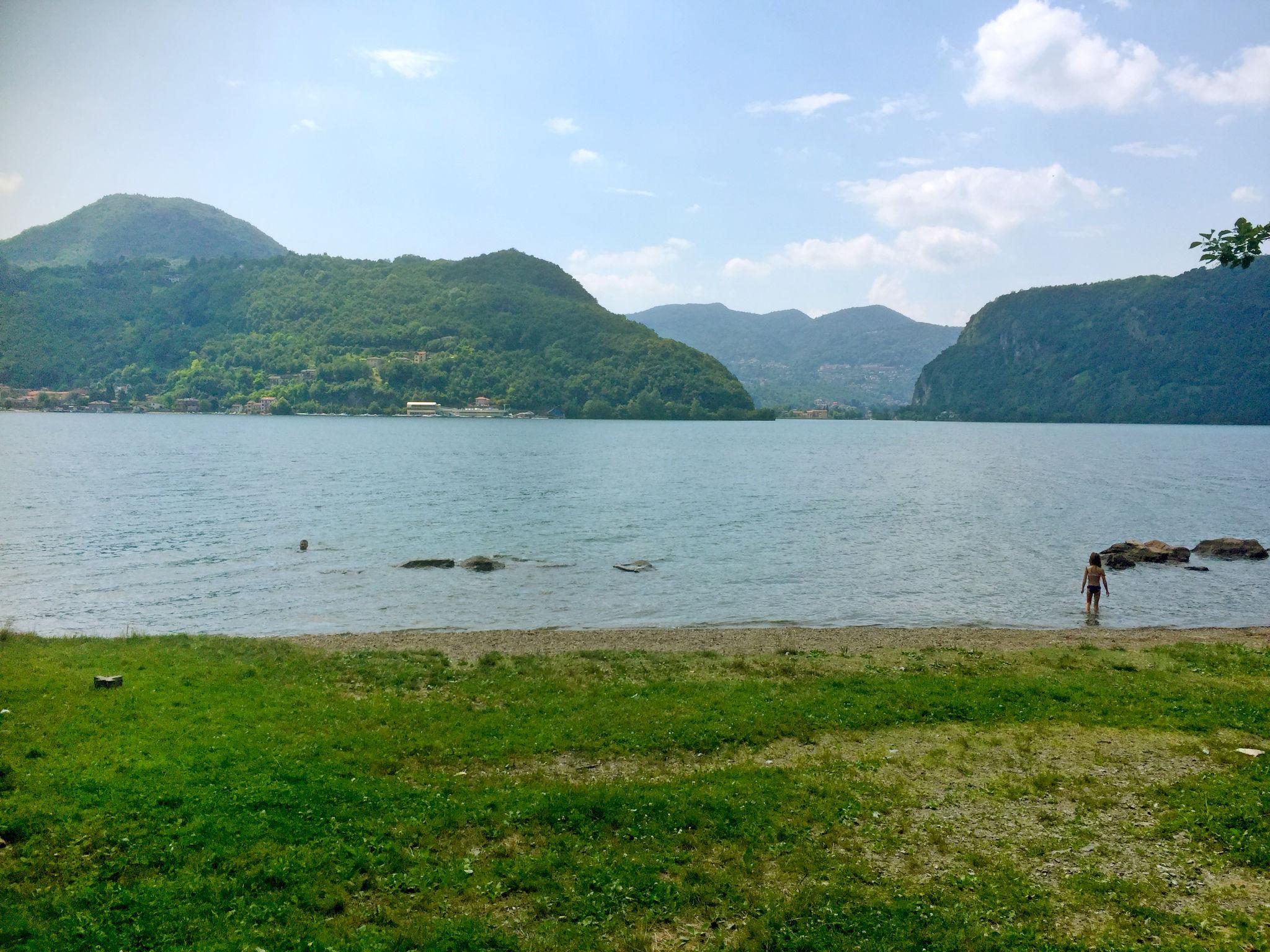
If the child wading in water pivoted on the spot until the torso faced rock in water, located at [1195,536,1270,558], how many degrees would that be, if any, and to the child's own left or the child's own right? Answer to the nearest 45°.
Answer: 0° — they already face it

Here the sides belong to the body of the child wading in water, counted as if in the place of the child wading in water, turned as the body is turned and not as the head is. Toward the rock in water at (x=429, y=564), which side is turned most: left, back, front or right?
left

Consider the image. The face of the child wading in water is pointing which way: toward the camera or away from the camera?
away from the camera

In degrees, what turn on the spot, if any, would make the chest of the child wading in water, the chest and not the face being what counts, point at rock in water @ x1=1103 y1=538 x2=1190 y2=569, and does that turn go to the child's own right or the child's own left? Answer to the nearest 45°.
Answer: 0° — they already face it

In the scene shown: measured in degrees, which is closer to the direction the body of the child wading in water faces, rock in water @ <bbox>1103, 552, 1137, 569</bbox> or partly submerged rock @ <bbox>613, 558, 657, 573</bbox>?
the rock in water

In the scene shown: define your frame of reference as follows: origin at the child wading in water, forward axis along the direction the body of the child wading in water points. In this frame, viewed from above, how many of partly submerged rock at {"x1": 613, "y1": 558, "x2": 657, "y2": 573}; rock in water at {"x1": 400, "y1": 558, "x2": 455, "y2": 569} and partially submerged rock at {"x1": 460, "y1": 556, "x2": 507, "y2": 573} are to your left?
3

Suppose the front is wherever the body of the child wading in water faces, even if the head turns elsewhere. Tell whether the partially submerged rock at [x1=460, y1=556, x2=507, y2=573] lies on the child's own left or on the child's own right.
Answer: on the child's own left

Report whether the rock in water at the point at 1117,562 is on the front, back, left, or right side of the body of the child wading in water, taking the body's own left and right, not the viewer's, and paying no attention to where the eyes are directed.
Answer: front

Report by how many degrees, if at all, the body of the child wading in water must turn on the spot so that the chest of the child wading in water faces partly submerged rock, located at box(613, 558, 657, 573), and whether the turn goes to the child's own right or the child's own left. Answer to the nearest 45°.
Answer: approximately 90° to the child's own left

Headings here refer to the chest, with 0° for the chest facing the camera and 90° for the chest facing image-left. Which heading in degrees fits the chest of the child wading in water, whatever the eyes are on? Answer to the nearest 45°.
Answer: approximately 180°
